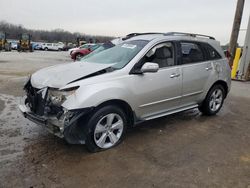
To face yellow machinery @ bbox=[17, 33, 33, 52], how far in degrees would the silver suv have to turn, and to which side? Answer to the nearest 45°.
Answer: approximately 90° to its right

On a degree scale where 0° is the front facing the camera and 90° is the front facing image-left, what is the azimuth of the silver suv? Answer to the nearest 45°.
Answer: approximately 45°
